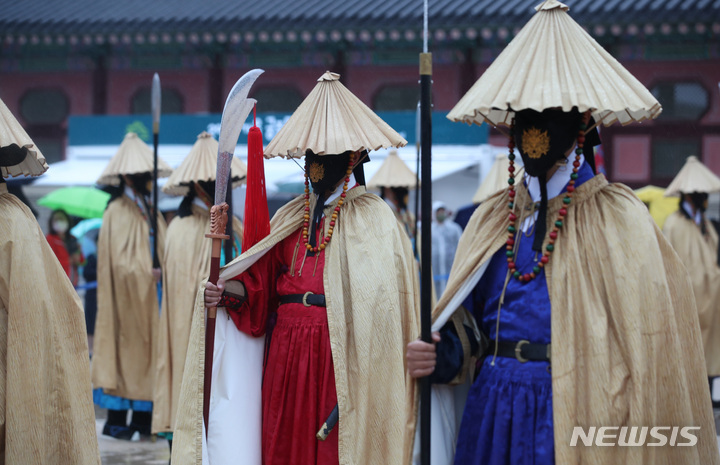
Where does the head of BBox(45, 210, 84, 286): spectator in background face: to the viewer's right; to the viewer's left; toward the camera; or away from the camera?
toward the camera

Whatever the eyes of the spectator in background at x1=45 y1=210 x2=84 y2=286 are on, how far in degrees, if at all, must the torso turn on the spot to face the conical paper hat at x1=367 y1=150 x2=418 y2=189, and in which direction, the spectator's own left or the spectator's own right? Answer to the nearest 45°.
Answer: approximately 45° to the spectator's own left

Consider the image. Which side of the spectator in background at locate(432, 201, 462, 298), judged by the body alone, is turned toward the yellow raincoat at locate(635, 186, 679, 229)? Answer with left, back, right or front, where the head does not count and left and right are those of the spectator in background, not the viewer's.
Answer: left

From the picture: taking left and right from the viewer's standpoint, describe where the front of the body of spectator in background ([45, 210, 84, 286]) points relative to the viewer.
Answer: facing the viewer

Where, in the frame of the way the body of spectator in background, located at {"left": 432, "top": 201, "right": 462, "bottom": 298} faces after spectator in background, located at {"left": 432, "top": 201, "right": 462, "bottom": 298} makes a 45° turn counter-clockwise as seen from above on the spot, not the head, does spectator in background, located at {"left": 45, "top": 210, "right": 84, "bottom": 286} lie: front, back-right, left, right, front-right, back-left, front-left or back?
back-right
